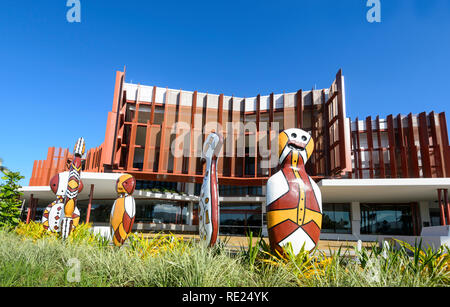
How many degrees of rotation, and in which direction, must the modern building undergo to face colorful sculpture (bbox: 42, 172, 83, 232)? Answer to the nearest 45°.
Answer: approximately 45° to its right

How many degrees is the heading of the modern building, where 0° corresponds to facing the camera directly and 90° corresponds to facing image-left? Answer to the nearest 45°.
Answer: approximately 0°

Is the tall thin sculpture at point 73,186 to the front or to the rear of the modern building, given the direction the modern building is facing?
to the front
